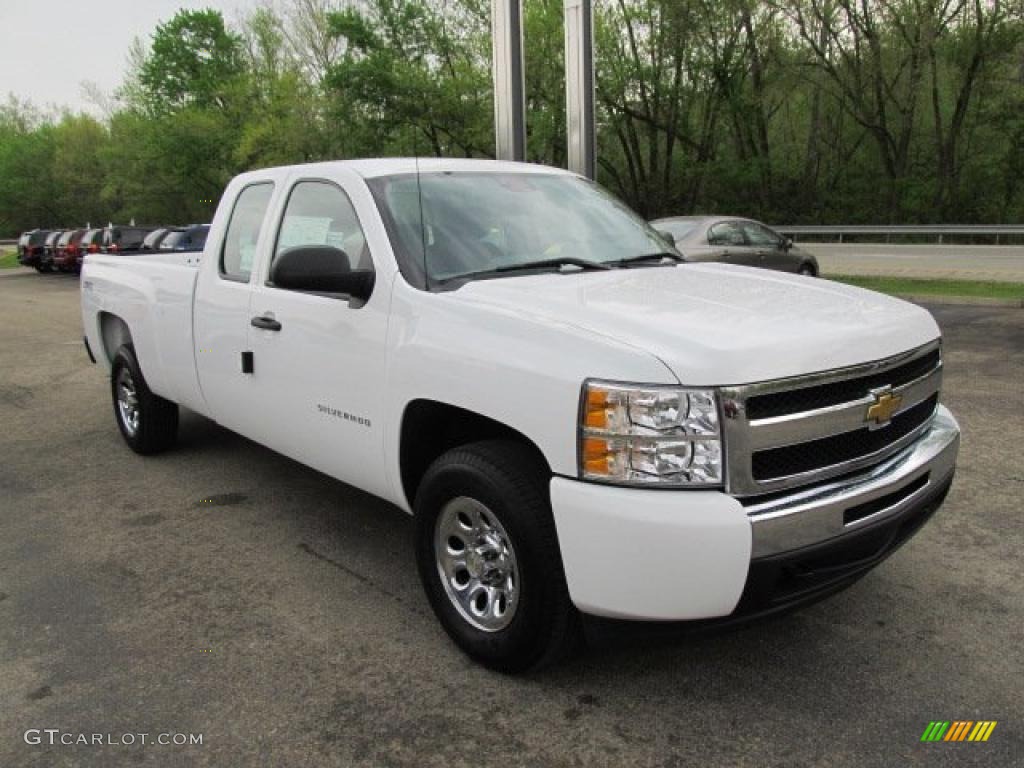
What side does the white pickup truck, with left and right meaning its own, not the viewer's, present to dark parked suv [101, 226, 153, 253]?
back

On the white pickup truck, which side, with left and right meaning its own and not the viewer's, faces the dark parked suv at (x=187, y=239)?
back

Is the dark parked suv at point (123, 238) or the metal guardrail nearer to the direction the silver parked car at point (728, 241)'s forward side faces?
the metal guardrail

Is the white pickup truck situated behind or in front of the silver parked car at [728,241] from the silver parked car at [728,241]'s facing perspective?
behind

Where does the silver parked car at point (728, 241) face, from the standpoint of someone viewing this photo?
facing away from the viewer and to the right of the viewer

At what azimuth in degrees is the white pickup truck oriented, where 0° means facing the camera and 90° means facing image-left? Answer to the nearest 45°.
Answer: approximately 315°

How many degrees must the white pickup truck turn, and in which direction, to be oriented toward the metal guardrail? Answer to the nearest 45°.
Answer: approximately 90° to its left

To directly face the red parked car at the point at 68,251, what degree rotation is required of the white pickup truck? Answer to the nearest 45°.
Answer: approximately 180°
